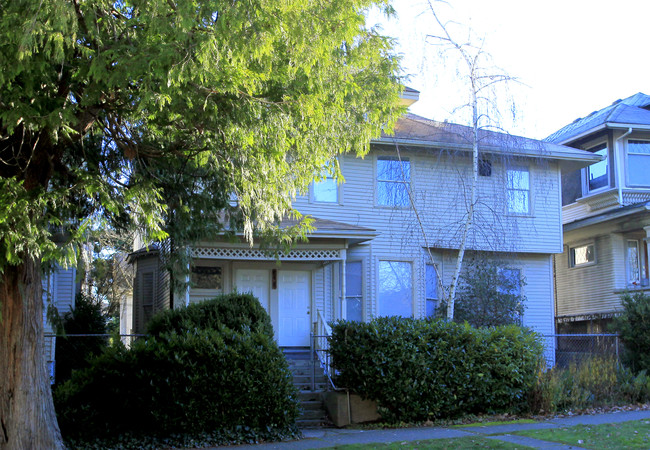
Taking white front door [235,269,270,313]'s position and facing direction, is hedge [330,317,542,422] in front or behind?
in front

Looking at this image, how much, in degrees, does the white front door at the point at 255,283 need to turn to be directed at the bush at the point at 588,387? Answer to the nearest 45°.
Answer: approximately 45° to its left

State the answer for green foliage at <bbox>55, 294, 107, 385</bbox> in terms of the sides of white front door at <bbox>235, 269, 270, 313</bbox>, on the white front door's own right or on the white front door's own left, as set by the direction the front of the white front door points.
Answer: on the white front door's own right

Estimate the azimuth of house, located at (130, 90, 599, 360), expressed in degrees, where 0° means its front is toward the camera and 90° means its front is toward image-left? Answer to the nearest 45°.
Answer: approximately 0°

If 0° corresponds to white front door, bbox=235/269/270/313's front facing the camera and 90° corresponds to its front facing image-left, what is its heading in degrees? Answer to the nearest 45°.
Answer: approximately 0°

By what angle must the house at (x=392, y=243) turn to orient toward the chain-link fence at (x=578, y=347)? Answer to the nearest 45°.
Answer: approximately 90° to its left

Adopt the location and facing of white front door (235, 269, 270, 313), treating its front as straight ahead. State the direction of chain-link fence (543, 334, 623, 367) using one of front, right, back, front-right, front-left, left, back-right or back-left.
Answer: left
